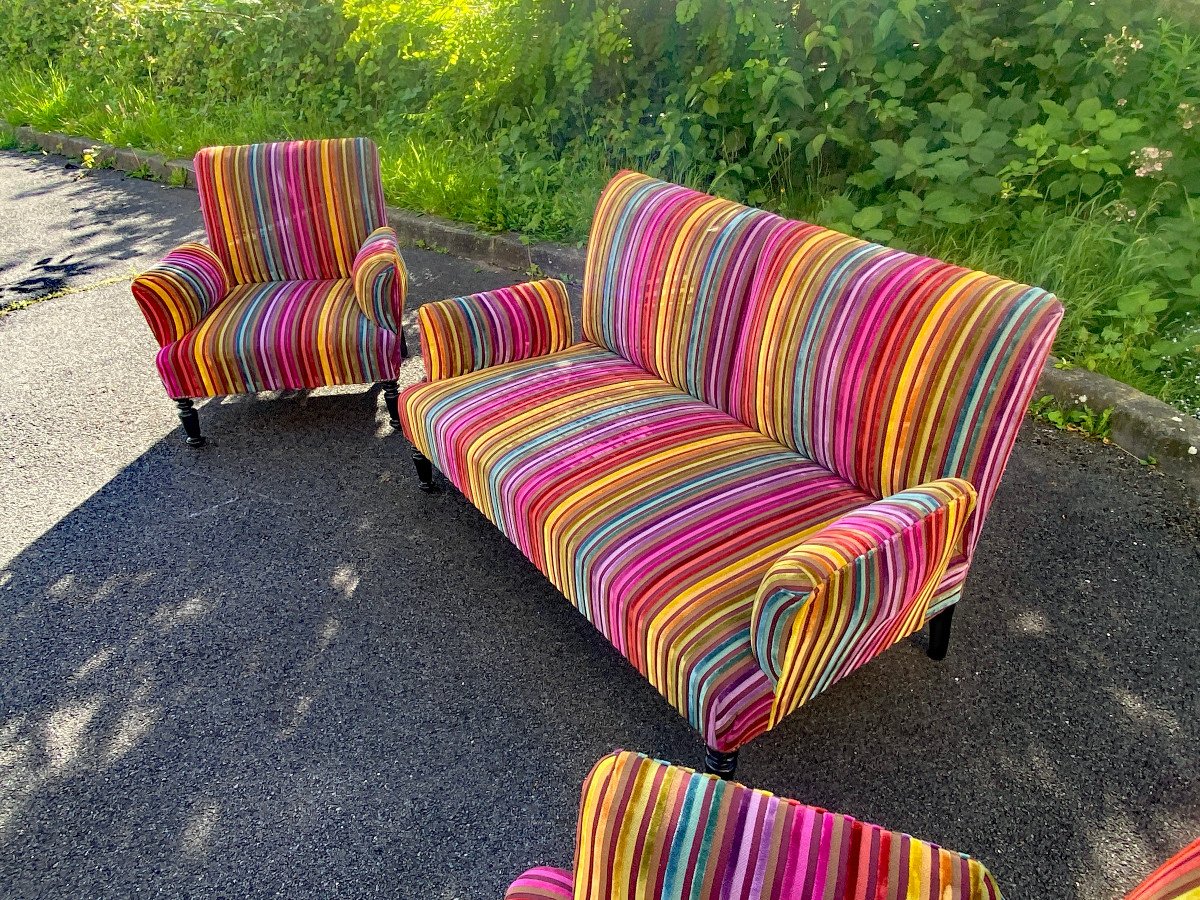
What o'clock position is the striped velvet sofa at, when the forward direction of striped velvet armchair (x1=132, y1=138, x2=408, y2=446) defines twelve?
The striped velvet sofa is roughly at 11 o'clock from the striped velvet armchair.

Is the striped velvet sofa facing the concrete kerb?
no

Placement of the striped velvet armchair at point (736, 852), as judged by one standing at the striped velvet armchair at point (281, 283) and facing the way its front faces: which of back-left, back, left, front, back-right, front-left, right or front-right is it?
front

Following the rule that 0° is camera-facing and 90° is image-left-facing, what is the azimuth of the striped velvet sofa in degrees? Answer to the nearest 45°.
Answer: approximately 45°

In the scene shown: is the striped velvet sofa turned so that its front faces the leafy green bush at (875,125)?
no

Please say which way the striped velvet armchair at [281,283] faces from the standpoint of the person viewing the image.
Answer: facing the viewer

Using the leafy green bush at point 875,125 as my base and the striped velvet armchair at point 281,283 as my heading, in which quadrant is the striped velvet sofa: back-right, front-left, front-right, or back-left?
front-left

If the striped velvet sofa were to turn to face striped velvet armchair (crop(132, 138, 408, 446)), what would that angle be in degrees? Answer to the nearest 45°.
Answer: approximately 90° to its right

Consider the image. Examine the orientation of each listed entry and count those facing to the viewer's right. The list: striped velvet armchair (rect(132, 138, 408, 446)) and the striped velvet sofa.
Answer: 0

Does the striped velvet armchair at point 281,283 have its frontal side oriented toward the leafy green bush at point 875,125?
no

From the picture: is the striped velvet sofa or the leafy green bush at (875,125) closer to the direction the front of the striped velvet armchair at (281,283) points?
the striped velvet sofa

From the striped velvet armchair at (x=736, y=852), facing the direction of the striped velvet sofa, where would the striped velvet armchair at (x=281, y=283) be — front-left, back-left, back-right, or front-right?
front-left
